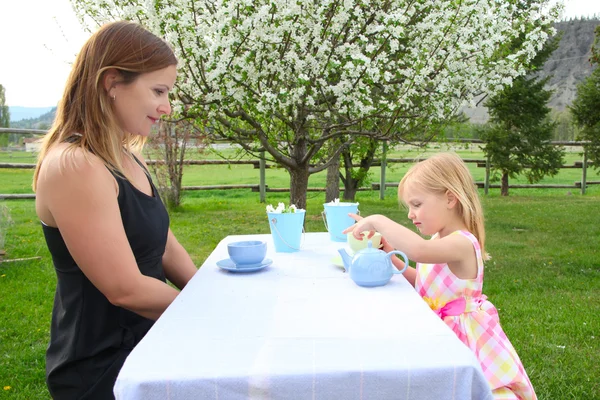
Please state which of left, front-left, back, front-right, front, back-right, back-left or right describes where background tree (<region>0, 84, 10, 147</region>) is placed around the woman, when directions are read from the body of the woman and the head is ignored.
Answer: left

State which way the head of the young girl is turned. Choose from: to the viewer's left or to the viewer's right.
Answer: to the viewer's left

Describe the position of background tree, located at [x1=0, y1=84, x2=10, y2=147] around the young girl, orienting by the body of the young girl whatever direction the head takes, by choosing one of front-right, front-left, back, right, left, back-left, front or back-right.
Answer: front-right

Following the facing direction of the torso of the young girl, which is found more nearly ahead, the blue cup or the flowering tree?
the blue cup

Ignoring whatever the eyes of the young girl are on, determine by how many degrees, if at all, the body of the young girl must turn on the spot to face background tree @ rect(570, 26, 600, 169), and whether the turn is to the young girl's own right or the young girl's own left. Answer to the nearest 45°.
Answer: approximately 90° to the young girl's own right

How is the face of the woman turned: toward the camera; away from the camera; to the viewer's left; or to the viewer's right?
to the viewer's right

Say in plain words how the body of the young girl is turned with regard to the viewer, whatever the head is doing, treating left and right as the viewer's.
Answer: facing to the left of the viewer

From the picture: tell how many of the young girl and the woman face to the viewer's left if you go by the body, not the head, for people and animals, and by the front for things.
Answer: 1

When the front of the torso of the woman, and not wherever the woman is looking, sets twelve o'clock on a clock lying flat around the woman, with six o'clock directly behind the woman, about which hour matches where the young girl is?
The young girl is roughly at 12 o'clock from the woman.

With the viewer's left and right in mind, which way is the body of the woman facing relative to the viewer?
facing to the right of the viewer
